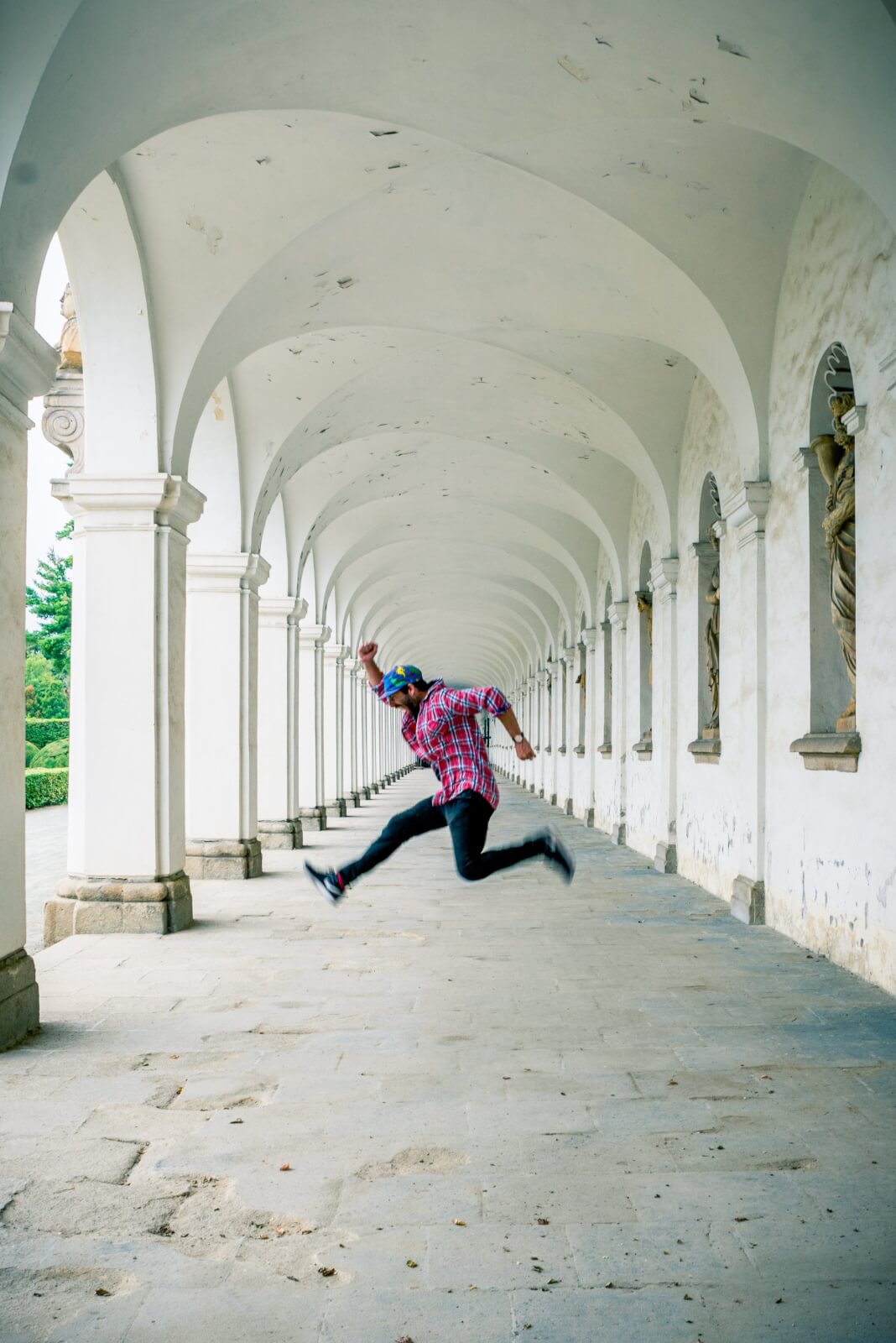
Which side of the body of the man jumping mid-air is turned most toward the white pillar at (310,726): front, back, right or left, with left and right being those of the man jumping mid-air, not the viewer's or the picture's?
right

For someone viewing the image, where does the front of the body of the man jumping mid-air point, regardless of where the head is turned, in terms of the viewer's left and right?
facing to the left of the viewer

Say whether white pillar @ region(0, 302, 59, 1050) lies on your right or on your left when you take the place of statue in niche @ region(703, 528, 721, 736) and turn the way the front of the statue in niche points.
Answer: on your left

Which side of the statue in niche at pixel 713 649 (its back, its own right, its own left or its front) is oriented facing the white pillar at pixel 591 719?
right

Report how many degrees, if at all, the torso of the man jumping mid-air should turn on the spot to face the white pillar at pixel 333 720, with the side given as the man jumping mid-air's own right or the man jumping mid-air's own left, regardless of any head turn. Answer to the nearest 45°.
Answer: approximately 90° to the man jumping mid-air's own right

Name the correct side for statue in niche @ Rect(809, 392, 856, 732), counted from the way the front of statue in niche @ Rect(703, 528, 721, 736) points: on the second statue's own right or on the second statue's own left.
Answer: on the second statue's own left

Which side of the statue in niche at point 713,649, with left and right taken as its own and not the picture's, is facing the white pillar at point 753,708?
left

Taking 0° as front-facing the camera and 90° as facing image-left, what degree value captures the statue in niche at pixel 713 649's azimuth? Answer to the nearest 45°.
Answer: approximately 90°

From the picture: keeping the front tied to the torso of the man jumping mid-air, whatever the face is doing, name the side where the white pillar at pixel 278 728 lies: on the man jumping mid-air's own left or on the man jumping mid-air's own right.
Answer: on the man jumping mid-air's own right

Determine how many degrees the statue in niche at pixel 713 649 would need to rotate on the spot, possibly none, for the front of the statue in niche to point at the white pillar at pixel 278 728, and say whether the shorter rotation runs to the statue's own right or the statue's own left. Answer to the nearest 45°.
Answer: approximately 45° to the statue's own right

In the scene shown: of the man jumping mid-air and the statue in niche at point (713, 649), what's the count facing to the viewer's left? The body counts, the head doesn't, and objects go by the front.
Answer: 2
